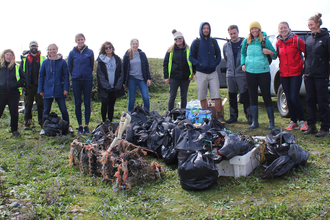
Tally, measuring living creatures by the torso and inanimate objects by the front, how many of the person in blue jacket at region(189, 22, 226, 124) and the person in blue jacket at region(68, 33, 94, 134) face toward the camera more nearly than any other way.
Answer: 2

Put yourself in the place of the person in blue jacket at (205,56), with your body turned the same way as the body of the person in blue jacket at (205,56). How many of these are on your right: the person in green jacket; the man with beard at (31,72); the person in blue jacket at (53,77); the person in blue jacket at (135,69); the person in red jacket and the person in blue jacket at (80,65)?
4

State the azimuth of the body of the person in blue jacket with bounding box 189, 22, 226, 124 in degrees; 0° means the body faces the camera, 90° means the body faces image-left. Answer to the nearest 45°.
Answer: approximately 0°

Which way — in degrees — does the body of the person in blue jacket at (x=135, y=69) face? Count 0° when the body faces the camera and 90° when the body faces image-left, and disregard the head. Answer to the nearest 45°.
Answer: approximately 0°

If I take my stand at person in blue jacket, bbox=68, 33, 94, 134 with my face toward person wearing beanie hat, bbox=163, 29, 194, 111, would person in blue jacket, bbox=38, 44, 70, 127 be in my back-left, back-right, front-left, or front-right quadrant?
back-left
